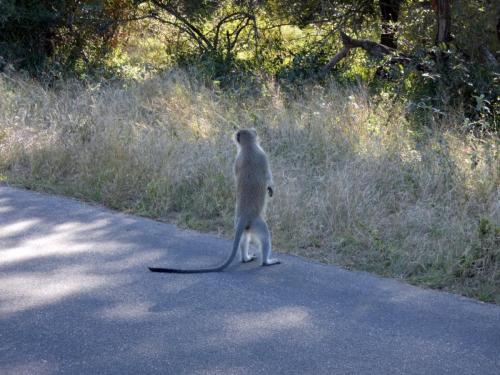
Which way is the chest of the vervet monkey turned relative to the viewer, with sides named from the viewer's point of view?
facing away from the viewer and to the right of the viewer
